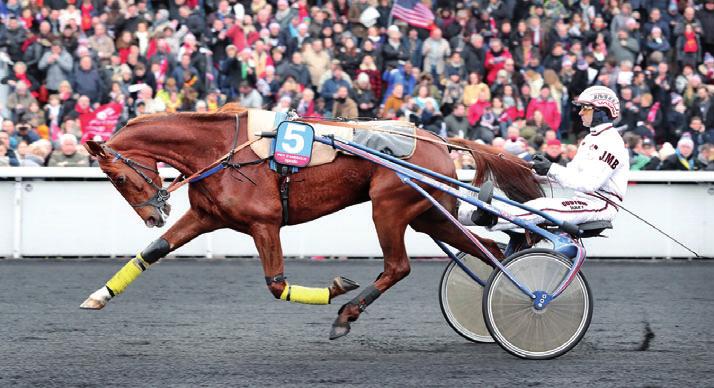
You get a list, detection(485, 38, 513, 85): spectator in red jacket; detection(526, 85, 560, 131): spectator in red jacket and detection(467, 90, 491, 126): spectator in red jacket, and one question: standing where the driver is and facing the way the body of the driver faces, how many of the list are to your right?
3

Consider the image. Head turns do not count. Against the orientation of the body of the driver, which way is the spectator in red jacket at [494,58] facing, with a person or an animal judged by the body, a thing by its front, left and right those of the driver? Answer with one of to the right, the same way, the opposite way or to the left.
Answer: to the left

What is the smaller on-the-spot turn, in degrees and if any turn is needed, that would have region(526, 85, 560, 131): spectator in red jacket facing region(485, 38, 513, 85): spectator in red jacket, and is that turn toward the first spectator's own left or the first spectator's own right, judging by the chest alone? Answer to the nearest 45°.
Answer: approximately 135° to the first spectator's own right

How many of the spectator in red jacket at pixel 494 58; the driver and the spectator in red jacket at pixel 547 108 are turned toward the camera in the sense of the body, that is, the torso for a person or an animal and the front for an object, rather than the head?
2

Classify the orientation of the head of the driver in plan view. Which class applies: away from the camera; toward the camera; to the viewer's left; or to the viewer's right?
to the viewer's left

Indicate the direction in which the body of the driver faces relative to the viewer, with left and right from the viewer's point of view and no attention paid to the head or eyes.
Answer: facing to the left of the viewer

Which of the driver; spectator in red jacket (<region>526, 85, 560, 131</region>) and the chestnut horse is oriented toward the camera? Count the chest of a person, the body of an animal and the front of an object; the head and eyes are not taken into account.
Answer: the spectator in red jacket

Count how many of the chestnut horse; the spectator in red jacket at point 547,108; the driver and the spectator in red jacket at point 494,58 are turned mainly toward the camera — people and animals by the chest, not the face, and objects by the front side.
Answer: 2

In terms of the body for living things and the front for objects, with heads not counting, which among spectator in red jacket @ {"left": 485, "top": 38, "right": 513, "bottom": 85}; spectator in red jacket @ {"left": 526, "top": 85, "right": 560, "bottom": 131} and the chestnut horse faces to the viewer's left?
the chestnut horse

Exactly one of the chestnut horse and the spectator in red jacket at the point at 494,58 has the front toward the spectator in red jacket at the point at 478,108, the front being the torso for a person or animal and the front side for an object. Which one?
the spectator in red jacket at the point at 494,58

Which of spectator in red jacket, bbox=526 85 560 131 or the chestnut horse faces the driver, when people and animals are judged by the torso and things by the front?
the spectator in red jacket

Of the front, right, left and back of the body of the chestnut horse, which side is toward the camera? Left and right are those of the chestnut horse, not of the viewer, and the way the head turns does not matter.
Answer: left
